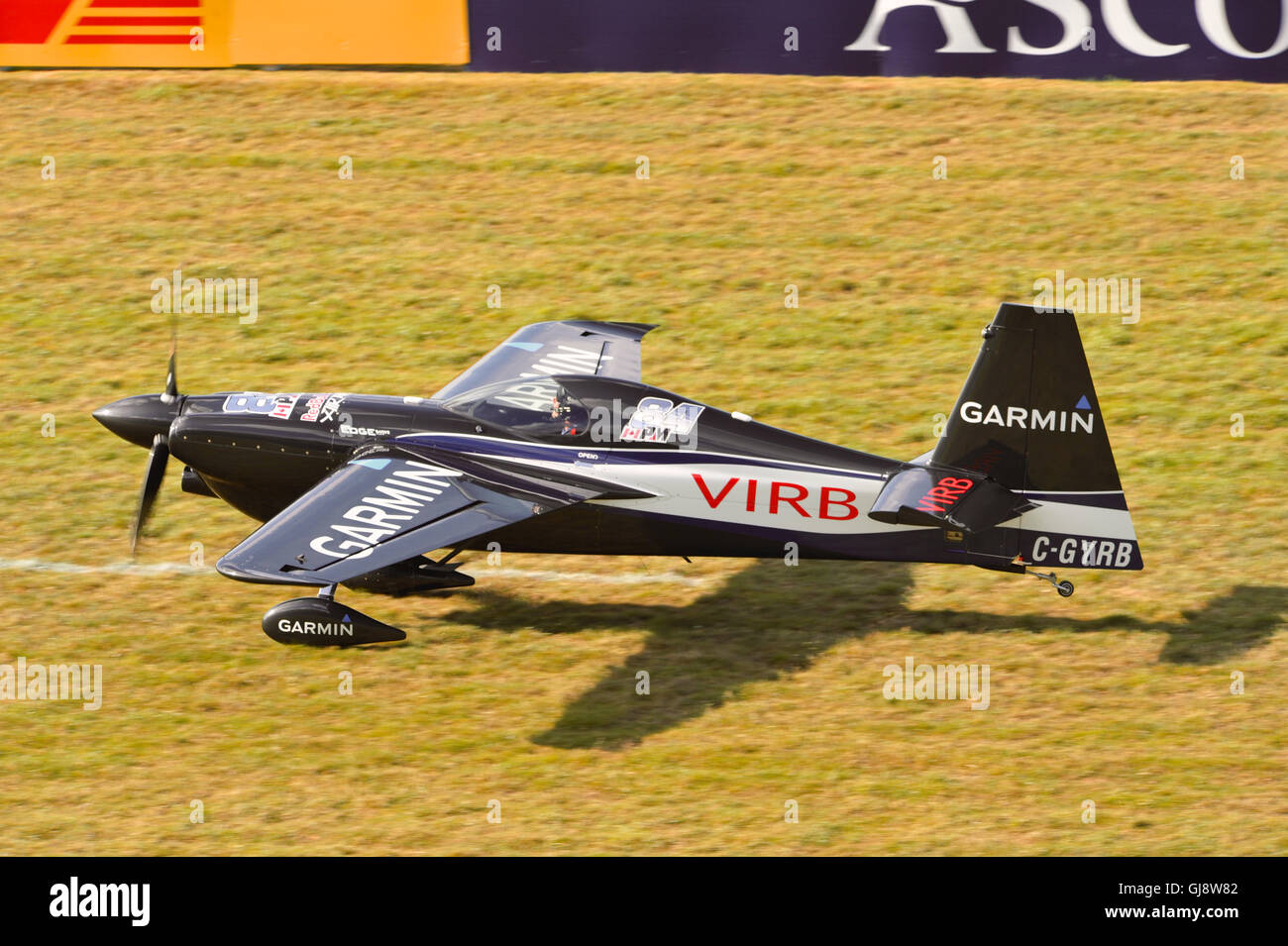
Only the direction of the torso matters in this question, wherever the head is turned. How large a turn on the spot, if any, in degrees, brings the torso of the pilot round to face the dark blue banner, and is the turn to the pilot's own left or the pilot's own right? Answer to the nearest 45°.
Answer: approximately 135° to the pilot's own right

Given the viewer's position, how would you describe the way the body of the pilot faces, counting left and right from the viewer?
facing to the left of the viewer

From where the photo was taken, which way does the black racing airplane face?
to the viewer's left

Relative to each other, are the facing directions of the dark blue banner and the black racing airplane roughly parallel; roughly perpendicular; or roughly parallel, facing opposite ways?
roughly perpendicular

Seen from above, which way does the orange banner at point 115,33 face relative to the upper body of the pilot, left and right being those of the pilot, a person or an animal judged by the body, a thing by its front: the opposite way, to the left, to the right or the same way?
to the left

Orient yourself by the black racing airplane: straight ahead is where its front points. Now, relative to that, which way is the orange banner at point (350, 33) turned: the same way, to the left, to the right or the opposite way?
to the left

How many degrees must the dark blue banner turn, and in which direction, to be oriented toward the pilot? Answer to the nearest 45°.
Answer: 0° — it already faces them

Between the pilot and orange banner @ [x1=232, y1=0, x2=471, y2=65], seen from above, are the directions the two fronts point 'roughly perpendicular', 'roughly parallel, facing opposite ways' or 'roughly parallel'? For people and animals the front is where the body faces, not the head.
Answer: roughly perpendicular

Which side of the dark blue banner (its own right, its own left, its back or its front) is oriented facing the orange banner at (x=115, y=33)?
right

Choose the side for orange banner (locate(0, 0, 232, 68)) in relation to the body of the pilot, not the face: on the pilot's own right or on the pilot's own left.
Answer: on the pilot's own right
